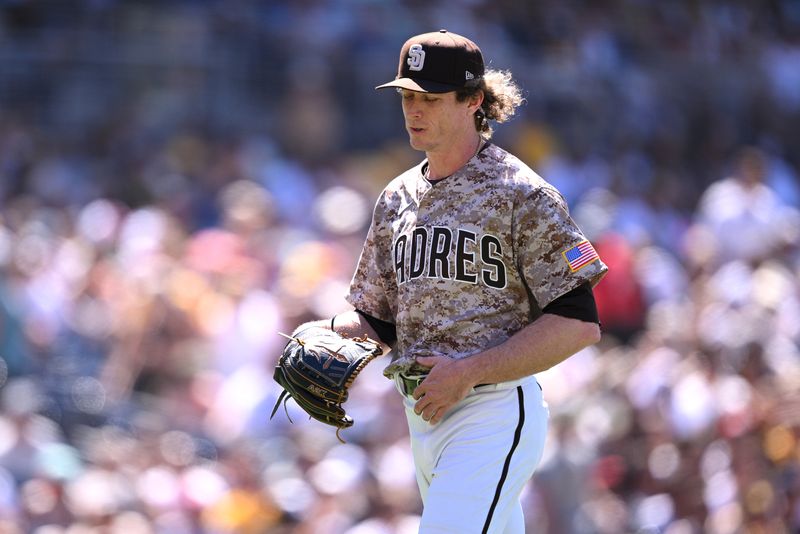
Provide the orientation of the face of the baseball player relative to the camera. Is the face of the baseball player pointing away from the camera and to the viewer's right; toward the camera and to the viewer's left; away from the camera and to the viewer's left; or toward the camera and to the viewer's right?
toward the camera and to the viewer's left

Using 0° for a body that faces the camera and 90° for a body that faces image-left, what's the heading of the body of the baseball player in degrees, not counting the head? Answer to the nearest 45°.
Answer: approximately 45°
